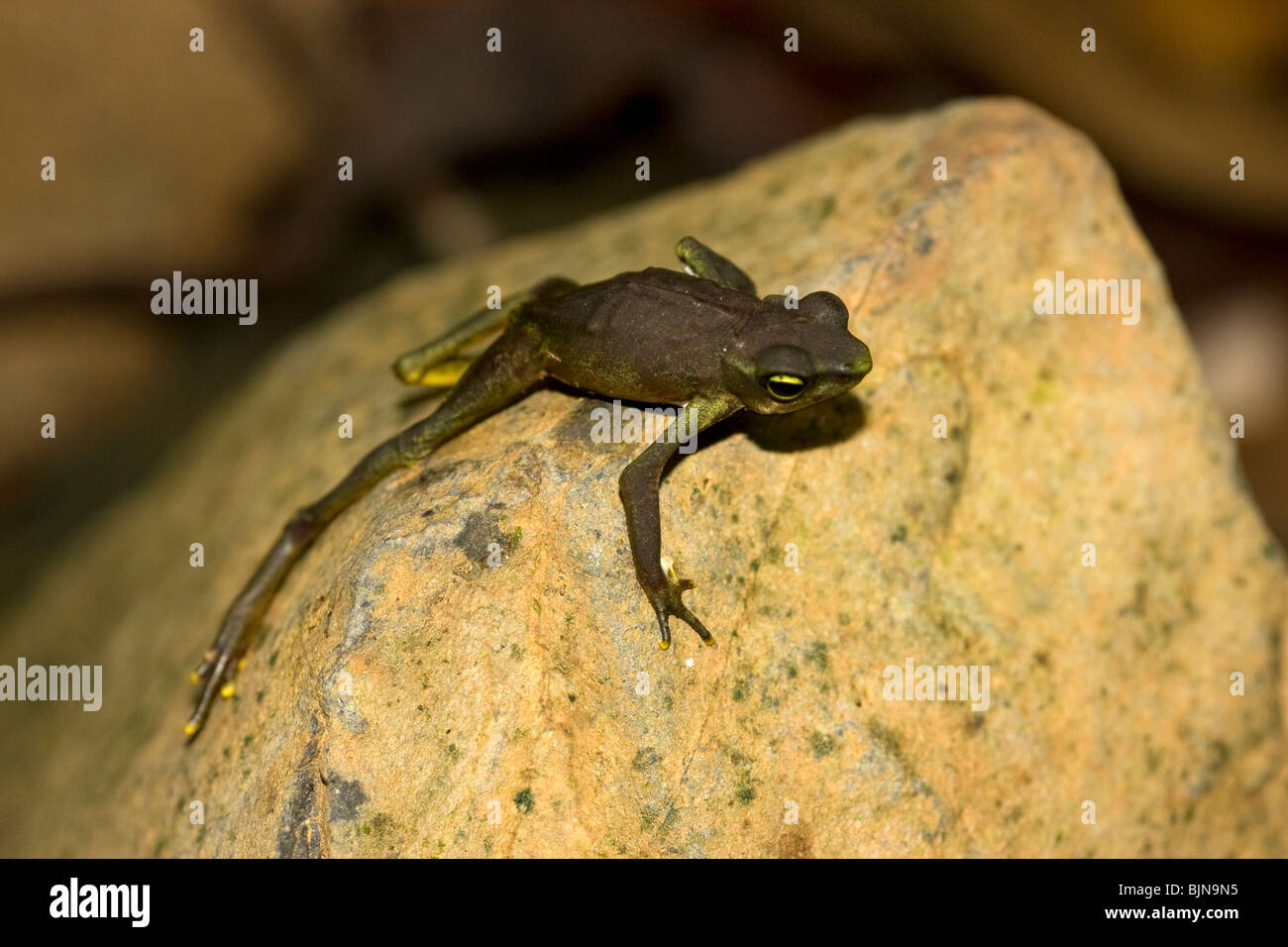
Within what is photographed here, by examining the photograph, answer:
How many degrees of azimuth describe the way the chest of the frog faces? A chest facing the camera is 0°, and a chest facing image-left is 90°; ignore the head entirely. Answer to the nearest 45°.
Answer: approximately 270°
